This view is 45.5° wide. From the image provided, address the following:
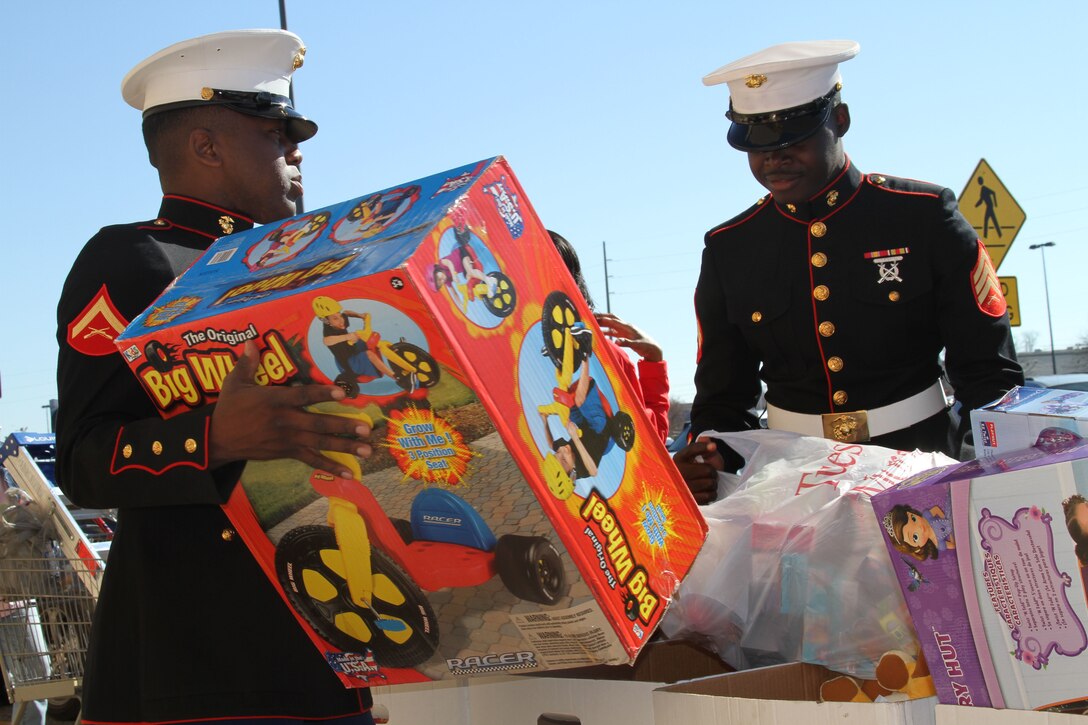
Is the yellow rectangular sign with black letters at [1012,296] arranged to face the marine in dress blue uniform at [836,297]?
yes

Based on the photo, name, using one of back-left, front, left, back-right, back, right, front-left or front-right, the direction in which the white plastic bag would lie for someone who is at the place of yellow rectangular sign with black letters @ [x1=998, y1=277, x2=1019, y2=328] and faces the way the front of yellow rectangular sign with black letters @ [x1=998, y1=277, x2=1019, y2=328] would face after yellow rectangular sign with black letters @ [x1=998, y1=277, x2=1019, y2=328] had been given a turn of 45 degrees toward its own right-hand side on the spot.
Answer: front-left

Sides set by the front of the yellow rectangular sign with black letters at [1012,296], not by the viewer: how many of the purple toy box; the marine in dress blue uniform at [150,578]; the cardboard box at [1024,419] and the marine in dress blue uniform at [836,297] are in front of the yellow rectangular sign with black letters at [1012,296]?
4

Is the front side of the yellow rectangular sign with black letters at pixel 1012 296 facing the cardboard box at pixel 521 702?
yes

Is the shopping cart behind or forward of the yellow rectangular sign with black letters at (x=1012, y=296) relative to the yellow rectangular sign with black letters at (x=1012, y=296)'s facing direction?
forward

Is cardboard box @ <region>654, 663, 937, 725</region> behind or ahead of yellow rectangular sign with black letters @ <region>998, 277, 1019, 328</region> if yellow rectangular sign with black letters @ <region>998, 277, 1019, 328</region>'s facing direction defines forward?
ahead

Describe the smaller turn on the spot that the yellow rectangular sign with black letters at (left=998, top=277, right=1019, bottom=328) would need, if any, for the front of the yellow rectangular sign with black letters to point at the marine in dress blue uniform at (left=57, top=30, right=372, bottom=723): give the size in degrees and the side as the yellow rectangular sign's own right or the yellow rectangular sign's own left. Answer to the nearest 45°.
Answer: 0° — it already faces them

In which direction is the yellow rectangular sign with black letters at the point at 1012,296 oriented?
toward the camera

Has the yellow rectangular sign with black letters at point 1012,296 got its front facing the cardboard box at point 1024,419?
yes

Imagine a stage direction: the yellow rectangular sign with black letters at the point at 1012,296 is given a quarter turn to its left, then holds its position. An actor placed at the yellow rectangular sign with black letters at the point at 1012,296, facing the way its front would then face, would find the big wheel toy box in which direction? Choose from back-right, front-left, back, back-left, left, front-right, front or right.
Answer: right

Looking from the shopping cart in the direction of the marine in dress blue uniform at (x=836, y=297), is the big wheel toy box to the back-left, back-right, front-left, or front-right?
front-right

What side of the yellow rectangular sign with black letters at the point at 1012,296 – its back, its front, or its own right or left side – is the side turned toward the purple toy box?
front

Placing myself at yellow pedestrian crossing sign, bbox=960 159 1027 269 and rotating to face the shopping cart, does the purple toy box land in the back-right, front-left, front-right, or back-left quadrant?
front-left

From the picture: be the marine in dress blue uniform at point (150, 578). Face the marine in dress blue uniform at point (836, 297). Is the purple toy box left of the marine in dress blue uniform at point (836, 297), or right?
right
